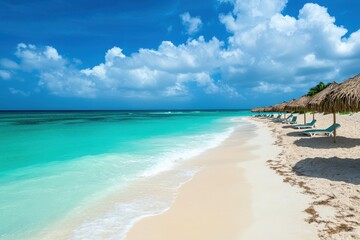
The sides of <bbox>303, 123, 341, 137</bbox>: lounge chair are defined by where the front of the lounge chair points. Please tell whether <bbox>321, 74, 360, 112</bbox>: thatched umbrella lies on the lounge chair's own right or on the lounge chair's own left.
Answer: on the lounge chair's own left

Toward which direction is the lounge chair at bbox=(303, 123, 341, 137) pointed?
to the viewer's left
